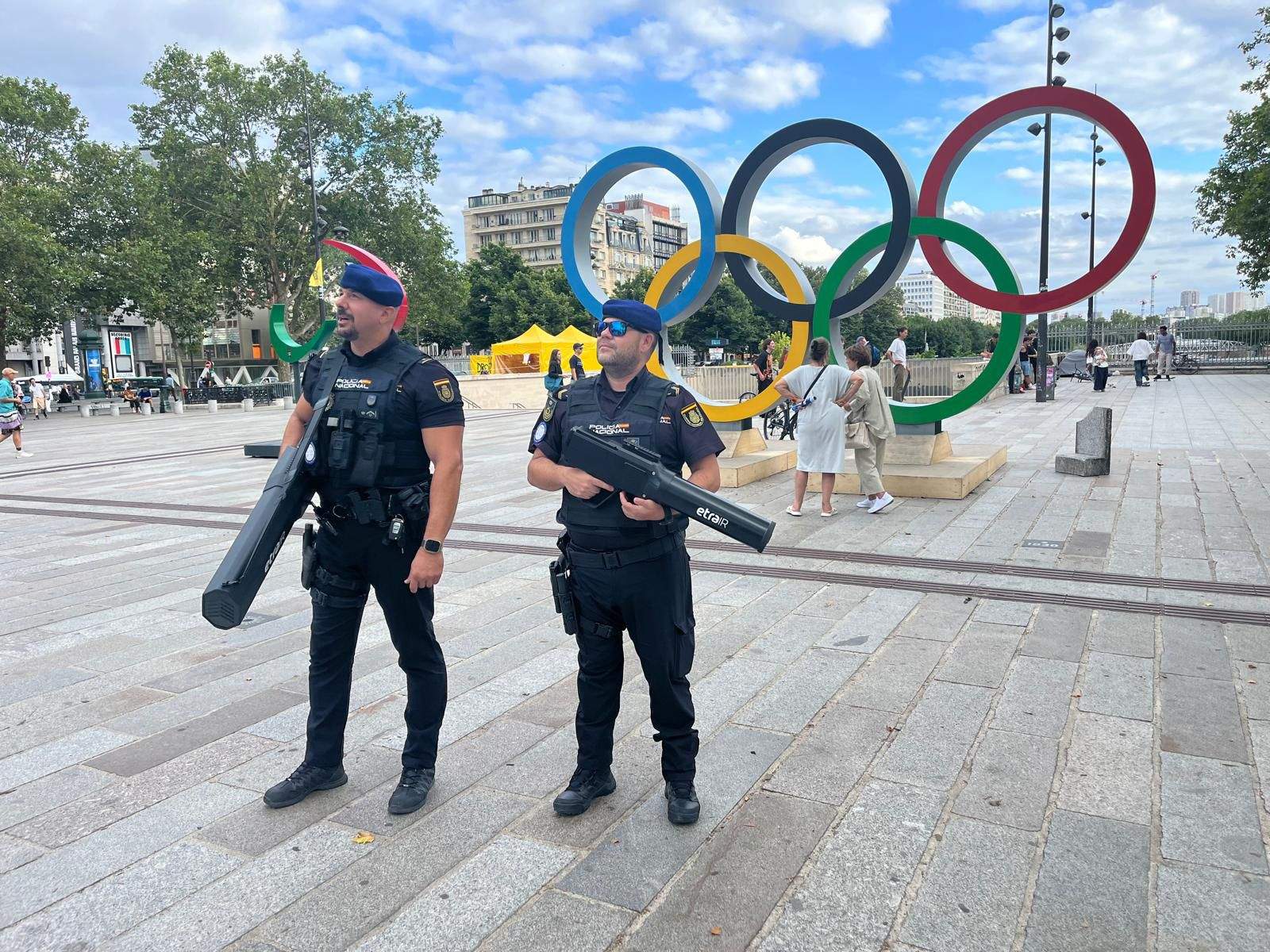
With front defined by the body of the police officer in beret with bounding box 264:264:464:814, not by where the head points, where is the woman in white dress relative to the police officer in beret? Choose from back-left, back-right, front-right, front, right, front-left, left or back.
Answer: back

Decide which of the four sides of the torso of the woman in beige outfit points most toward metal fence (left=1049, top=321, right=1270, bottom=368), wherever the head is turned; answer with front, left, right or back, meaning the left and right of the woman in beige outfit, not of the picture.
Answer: right

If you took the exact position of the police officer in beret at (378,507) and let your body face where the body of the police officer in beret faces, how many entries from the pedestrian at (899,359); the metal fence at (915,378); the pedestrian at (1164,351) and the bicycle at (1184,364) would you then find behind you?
4

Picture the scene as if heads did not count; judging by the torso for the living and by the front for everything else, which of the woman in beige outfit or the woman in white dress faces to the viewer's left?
the woman in beige outfit

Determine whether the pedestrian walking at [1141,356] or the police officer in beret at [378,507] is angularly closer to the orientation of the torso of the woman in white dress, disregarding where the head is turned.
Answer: the pedestrian walking

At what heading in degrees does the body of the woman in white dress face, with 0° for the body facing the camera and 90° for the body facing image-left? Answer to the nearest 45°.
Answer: approximately 180°

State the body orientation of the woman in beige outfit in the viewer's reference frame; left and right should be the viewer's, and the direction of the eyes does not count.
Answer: facing to the left of the viewer
